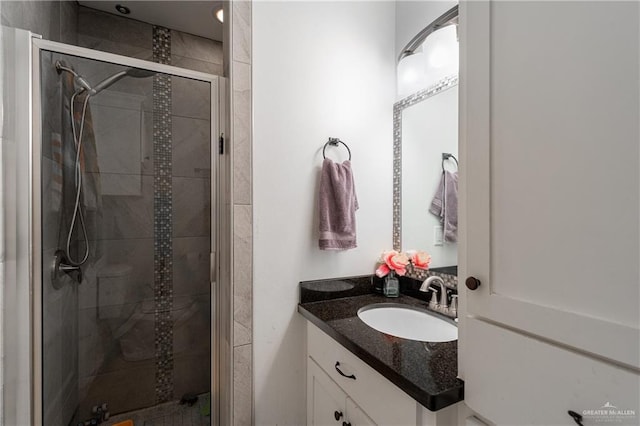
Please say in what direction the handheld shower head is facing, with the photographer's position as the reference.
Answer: facing to the right of the viewer

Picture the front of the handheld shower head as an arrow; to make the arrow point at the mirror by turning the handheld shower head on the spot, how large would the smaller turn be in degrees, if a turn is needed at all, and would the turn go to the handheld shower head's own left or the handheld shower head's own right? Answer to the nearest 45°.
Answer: approximately 45° to the handheld shower head's own right

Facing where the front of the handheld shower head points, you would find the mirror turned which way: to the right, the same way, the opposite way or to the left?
the opposite way

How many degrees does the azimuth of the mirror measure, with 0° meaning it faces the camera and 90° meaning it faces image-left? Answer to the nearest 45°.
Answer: approximately 45°

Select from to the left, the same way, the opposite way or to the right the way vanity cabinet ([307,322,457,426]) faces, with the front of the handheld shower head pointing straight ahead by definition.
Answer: the opposite way
